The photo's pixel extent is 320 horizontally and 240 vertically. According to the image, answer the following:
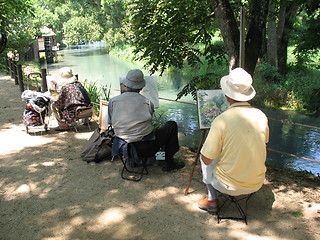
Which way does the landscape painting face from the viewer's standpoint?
toward the camera

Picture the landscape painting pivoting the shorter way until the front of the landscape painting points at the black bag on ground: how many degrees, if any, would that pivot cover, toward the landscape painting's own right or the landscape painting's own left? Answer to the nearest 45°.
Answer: approximately 90° to the landscape painting's own right

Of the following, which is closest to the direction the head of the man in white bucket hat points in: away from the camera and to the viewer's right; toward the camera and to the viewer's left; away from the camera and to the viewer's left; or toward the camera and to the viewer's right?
away from the camera and to the viewer's left

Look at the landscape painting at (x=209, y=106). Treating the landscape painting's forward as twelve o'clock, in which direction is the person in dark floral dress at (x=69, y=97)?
The person in dark floral dress is roughly at 4 o'clock from the landscape painting.

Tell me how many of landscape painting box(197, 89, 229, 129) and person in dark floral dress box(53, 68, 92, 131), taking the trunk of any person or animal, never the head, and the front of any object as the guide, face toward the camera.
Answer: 1

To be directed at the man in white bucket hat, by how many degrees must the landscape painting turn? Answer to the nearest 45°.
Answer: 0° — it already faces them
